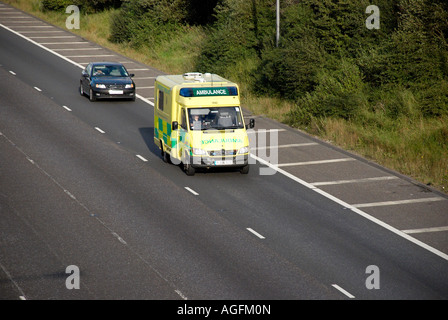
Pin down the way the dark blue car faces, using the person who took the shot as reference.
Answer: facing the viewer

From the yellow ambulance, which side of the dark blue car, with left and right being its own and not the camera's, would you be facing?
front
